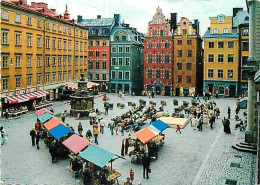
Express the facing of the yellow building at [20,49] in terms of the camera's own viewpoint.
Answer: facing the viewer and to the right of the viewer
